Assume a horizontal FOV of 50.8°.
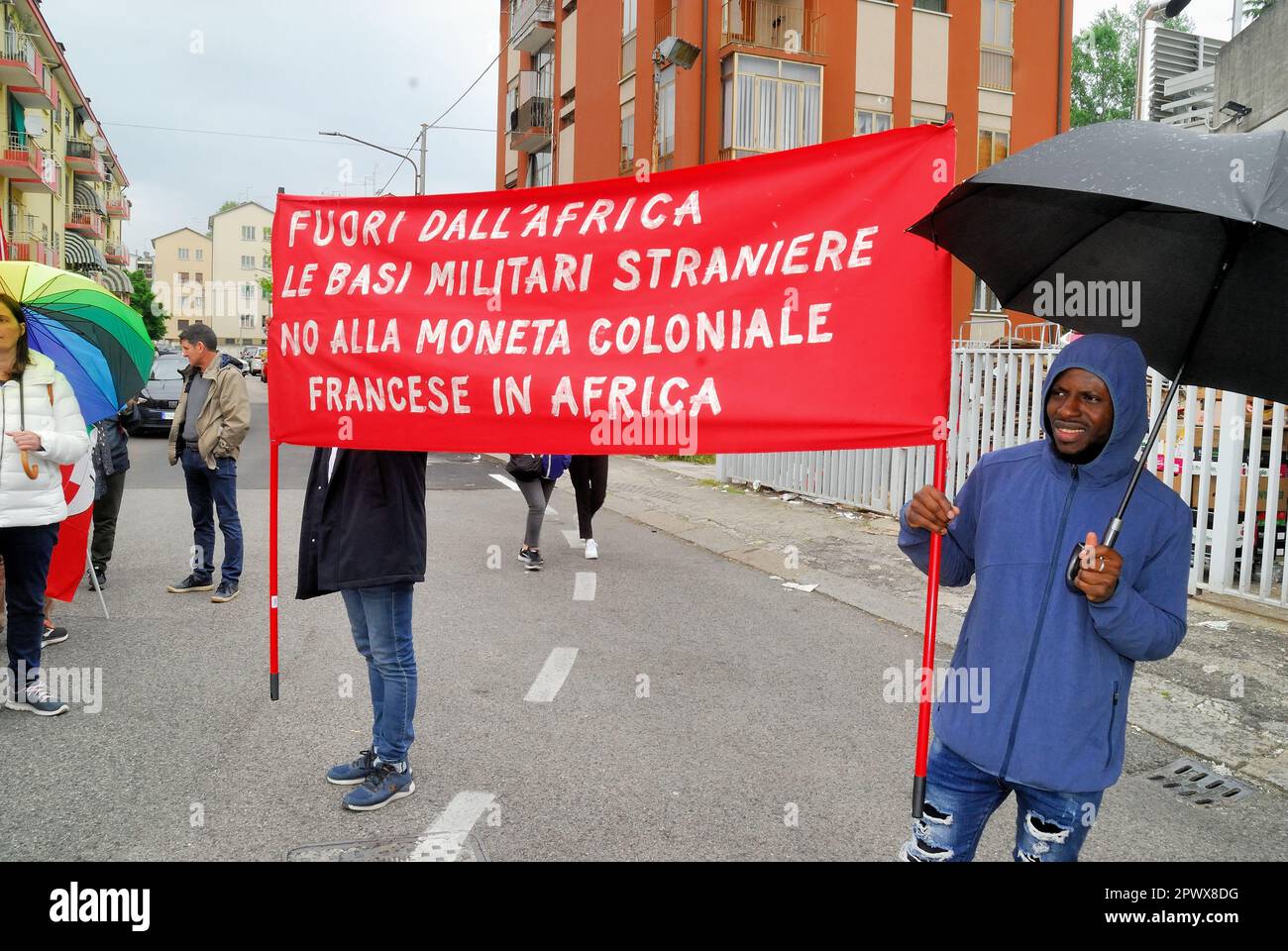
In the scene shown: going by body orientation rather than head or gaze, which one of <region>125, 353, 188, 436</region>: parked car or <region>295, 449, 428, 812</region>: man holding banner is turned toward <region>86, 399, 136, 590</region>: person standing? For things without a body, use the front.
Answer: the parked car

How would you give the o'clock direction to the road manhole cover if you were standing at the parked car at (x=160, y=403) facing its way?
The road manhole cover is roughly at 12 o'clock from the parked car.

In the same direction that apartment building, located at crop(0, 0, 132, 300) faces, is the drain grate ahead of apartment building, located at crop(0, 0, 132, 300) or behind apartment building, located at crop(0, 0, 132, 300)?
ahead

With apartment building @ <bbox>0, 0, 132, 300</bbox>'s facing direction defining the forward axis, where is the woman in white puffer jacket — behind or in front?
in front

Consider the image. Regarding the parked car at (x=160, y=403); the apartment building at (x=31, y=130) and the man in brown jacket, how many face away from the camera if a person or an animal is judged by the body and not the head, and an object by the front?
0

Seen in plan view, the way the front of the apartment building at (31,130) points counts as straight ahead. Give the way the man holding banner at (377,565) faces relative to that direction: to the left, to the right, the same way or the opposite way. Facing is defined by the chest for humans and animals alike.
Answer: to the right

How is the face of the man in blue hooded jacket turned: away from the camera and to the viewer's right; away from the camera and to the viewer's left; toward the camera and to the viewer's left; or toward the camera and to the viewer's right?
toward the camera and to the viewer's left

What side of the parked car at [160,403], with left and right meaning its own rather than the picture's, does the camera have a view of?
front

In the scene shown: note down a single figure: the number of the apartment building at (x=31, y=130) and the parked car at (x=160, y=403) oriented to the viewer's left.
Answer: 0

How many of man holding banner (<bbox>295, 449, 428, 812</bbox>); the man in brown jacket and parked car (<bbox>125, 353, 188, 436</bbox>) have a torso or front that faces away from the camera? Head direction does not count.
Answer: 0

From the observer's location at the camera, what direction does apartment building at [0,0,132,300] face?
facing the viewer and to the right of the viewer

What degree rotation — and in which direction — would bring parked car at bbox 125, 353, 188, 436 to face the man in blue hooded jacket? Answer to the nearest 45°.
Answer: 0° — it already faces them

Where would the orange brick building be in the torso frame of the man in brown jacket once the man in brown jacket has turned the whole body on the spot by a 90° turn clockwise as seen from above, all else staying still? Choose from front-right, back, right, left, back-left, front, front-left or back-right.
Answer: right
